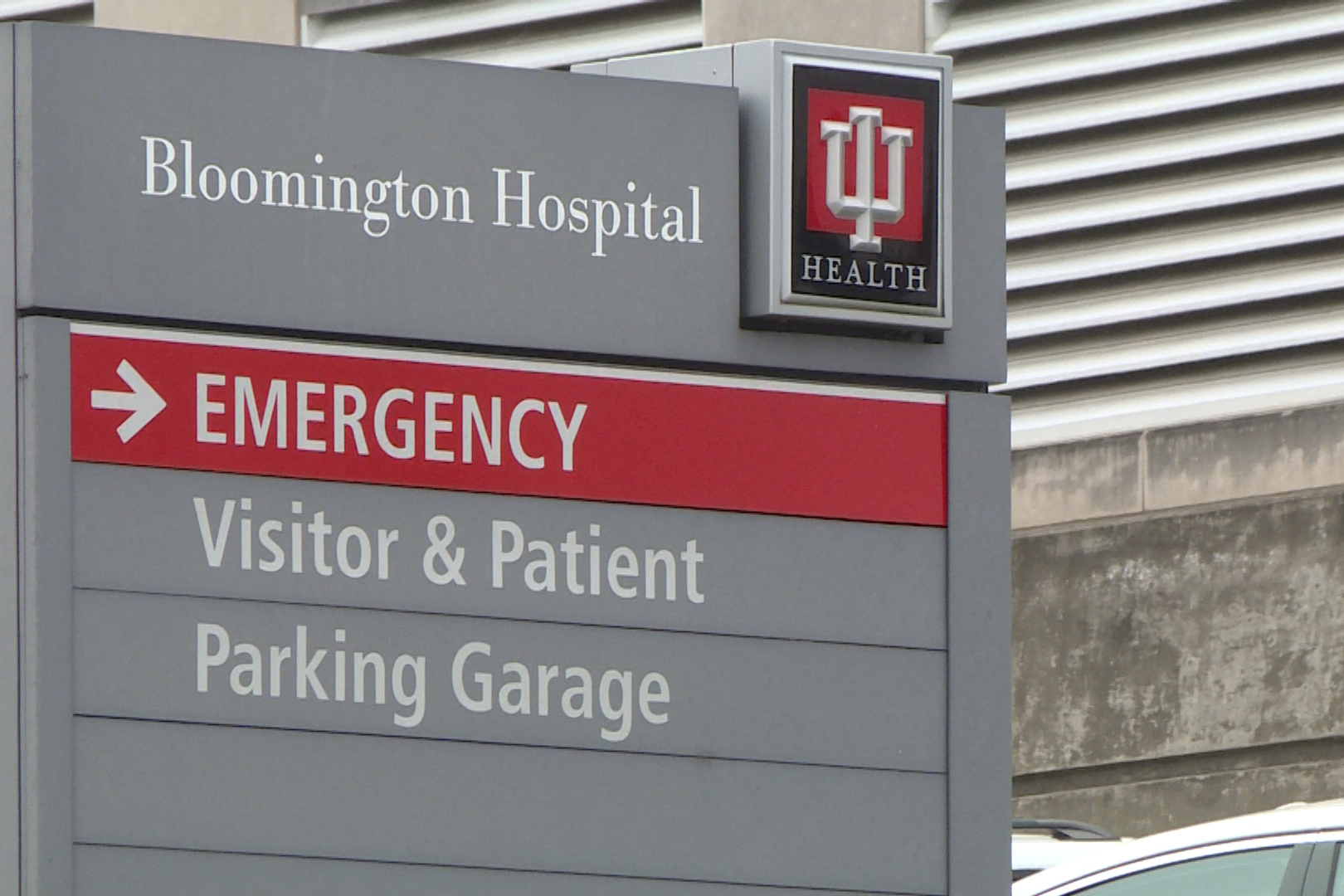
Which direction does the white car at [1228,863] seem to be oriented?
to the viewer's left

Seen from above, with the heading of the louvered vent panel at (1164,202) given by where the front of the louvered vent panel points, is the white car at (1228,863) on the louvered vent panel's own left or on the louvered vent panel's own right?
on the louvered vent panel's own left

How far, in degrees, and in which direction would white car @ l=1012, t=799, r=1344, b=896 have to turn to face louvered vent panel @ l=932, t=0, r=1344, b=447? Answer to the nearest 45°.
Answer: approximately 90° to its right

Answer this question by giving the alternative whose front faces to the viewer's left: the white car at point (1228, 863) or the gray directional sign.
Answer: the white car

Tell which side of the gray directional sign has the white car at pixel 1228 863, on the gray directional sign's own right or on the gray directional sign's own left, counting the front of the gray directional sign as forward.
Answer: on the gray directional sign's own left

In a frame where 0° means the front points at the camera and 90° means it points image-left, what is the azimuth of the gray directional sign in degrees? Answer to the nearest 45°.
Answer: approximately 315°

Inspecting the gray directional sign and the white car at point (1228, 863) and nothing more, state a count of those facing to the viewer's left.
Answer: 1

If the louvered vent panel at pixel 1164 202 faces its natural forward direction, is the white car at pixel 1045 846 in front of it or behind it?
in front
